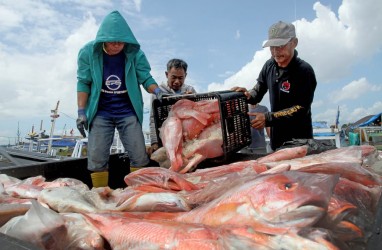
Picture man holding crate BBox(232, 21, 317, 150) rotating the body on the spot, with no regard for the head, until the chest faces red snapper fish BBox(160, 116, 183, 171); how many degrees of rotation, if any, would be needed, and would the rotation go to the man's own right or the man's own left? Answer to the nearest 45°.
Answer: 0° — they already face it

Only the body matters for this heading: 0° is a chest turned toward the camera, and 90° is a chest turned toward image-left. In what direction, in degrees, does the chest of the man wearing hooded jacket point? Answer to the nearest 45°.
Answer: approximately 0°

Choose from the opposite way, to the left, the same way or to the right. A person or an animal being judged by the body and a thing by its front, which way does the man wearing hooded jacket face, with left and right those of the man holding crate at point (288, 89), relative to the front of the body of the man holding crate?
to the left

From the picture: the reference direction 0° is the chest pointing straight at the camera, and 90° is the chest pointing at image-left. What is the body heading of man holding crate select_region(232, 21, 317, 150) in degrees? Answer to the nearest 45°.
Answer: approximately 45°

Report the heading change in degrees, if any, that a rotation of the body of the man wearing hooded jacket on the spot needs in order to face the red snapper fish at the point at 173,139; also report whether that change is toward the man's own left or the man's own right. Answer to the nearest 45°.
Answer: approximately 45° to the man's own left

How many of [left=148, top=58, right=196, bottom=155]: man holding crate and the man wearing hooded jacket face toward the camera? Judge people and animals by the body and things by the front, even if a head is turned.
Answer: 2

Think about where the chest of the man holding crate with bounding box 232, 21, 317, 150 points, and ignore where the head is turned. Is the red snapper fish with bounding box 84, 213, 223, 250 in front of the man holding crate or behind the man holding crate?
in front

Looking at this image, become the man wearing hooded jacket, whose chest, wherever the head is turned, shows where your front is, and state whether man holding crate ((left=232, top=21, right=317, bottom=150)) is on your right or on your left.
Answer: on your left

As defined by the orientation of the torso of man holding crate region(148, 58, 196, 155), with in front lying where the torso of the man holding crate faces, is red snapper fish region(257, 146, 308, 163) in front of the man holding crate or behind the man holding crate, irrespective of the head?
in front

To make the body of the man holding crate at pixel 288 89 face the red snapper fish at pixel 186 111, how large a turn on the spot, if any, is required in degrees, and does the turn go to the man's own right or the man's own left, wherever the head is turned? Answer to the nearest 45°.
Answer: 0° — they already face it

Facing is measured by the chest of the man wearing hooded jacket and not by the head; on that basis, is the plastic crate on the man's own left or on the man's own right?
on the man's own left
